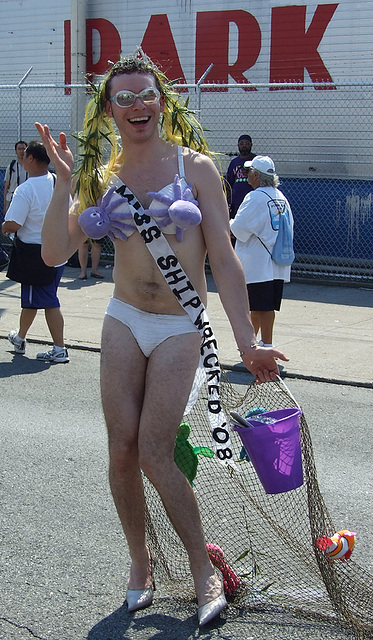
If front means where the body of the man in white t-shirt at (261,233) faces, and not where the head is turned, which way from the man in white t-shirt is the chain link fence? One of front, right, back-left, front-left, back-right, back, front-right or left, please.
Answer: front-right

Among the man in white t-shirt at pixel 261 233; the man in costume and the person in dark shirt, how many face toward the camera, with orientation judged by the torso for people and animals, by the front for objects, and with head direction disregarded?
2

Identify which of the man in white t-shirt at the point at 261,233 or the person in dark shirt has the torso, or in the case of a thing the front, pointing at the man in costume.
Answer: the person in dark shirt

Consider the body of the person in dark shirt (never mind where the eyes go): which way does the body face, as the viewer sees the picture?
toward the camera

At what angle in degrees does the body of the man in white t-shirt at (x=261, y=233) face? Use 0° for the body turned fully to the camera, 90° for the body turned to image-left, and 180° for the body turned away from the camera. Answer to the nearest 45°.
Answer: approximately 135°

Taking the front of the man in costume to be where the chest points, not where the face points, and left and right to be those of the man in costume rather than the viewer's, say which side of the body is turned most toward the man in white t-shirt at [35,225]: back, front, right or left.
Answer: back

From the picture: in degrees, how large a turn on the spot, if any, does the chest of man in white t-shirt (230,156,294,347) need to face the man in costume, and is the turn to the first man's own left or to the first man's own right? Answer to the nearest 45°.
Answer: approximately 135° to the first man's own left

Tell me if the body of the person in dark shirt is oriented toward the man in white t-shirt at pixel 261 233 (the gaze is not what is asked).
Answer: yes

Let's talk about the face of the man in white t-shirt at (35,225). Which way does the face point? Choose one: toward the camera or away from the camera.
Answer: away from the camera

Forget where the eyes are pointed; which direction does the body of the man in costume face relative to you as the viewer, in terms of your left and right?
facing the viewer

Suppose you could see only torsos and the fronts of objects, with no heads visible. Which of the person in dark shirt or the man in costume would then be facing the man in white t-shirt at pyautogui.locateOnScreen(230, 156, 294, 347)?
the person in dark shirt

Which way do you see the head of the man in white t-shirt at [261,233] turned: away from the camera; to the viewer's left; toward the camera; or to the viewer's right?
to the viewer's left
